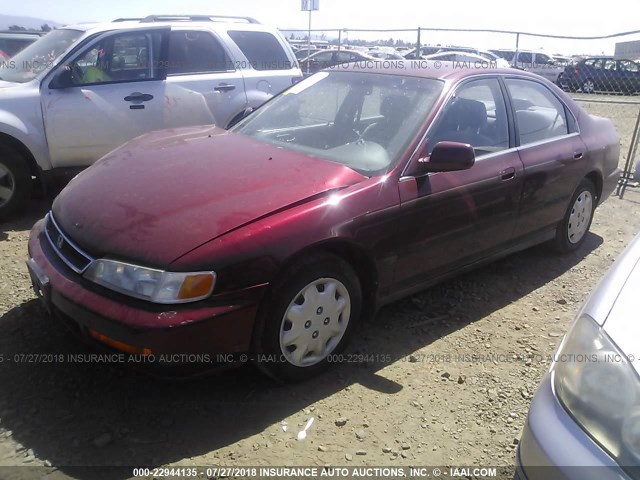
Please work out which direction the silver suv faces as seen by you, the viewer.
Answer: facing the viewer and to the left of the viewer

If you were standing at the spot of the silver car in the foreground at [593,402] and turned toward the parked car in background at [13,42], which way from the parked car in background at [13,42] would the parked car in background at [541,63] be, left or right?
right

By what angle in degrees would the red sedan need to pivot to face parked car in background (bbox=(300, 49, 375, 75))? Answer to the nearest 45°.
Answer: approximately 135° to its right

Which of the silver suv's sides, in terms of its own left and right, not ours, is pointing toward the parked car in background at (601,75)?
back

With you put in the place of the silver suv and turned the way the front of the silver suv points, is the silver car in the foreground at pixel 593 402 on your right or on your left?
on your left

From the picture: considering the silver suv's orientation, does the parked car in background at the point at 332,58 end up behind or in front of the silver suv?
behind

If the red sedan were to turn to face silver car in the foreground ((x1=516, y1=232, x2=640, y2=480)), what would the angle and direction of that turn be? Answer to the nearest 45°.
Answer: approximately 90° to its left

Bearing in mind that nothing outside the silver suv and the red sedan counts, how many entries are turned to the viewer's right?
0

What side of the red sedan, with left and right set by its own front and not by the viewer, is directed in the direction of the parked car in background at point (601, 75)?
back

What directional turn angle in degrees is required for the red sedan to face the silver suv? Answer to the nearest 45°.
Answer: approximately 90° to its right

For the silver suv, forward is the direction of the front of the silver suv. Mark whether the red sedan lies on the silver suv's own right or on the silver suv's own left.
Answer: on the silver suv's own left

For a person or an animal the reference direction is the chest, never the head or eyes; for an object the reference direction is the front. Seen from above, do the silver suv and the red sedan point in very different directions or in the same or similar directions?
same or similar directions

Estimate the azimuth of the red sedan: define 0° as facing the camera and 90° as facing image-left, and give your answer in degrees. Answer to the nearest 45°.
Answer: approximately 45°
